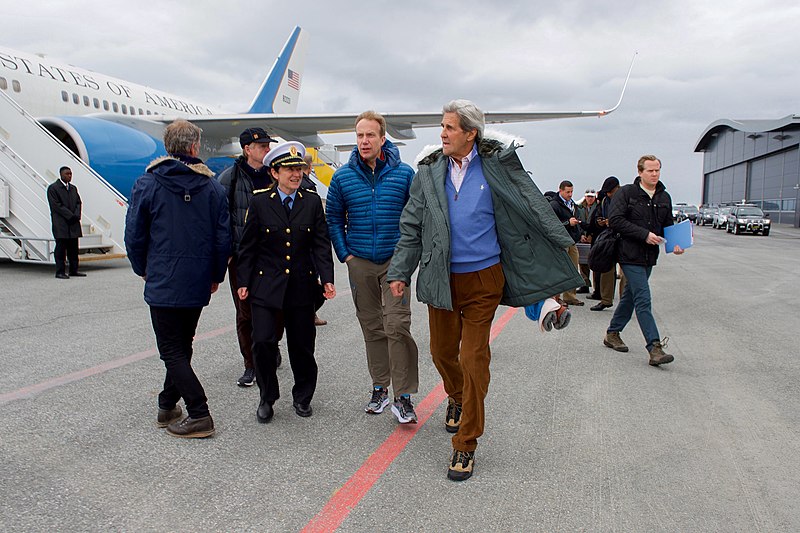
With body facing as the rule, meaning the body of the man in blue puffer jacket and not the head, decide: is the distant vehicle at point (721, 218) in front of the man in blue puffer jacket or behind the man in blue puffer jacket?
behind

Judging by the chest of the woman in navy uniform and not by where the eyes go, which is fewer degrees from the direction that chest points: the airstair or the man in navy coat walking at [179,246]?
the man in navy coat walking

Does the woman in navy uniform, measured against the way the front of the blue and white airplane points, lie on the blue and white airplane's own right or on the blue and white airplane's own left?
on the blue and white airplane's own left

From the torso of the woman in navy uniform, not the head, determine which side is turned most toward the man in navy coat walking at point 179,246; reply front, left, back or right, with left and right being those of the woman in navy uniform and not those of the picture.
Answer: right

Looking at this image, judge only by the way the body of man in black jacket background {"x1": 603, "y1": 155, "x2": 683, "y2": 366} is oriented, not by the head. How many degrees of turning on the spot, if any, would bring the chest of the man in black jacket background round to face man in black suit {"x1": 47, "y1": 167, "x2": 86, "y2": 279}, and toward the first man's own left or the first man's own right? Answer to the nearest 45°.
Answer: approximately 135° to the first man's own right

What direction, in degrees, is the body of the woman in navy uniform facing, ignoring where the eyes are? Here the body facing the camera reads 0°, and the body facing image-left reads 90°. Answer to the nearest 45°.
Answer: approximately 0°

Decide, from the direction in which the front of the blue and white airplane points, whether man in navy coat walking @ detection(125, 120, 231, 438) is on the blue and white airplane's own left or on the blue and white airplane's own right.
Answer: on the blue and white airplane's own left

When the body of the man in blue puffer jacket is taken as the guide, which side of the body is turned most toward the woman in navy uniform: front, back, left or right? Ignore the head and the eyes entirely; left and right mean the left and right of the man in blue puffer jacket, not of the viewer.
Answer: right

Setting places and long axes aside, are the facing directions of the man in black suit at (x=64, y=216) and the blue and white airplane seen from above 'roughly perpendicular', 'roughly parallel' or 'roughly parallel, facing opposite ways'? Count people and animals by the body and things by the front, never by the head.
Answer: roughly perpendicular

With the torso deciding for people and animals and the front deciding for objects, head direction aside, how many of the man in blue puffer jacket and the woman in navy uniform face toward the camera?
2

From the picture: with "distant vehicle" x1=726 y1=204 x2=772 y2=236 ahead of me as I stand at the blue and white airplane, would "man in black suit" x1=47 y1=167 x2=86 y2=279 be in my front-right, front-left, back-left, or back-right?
back-right

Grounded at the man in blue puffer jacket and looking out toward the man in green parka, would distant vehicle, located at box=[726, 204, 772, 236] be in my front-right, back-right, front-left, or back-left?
back-left

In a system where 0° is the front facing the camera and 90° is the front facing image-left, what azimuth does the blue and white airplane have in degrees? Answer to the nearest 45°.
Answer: approximately 45°

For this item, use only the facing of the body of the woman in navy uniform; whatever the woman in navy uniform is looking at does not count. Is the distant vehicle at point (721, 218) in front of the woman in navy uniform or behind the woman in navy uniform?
behind
